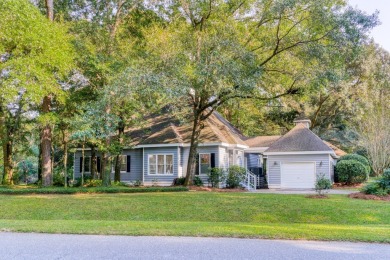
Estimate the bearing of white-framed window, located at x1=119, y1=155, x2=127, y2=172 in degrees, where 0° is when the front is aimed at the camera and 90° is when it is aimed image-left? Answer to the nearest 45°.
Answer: approximately 0°

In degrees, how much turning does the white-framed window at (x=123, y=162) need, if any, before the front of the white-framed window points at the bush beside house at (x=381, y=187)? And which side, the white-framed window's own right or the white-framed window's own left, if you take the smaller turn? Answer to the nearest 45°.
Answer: approximately 45° to the white-framed window's own left

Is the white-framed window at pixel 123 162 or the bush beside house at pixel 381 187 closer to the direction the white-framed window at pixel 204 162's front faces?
the bush beside house

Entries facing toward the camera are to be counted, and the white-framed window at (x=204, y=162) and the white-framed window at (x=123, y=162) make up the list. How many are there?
2

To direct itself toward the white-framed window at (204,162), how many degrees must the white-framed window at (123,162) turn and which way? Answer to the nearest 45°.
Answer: approximately 45° to its left

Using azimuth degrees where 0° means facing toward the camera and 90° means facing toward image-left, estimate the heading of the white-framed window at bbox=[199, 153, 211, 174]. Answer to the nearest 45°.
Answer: approximately 0°
